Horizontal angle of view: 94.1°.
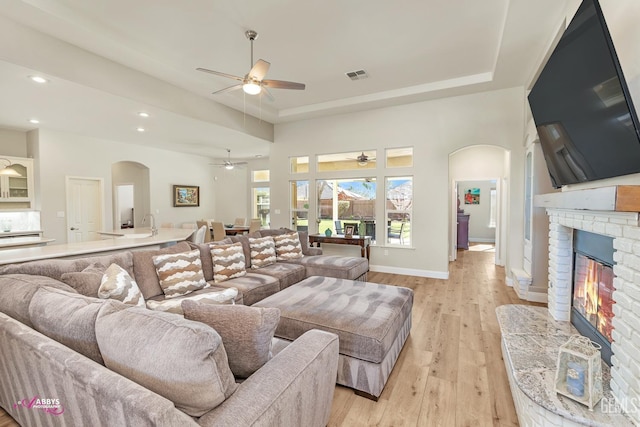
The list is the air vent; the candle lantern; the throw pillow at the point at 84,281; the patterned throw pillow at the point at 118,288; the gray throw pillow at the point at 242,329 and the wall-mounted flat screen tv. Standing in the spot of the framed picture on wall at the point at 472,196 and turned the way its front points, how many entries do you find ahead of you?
6

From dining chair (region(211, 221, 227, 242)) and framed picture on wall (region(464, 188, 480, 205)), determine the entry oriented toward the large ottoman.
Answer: the framed picture on wall

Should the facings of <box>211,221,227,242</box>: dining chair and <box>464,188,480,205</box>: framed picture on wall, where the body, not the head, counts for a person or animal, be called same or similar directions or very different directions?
very different directions

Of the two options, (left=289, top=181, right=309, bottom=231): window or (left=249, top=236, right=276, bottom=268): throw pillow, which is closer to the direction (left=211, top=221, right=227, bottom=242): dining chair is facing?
the window

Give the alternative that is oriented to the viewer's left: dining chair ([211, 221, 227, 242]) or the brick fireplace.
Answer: the brick fireplace

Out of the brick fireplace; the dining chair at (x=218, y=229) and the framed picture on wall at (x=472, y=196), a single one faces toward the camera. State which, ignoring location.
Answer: the framed picture on wall

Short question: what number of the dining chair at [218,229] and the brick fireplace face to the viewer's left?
1

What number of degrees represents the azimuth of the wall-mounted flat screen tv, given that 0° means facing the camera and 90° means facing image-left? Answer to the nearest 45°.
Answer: approximately 45°

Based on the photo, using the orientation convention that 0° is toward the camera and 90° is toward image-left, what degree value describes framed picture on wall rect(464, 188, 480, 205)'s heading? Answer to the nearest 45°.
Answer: approximately 0°

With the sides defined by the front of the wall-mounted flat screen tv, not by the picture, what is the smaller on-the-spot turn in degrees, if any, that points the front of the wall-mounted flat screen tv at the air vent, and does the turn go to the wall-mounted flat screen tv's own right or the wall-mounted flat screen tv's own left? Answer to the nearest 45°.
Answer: approximately 90° to the wall-mounted flat screen tv's own right

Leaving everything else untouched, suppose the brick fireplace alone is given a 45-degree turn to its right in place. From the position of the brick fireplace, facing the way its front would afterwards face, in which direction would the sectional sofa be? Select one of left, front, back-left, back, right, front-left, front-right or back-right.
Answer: left

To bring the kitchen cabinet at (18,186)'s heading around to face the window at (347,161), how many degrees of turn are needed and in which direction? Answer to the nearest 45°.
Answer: approximately 45° to its left

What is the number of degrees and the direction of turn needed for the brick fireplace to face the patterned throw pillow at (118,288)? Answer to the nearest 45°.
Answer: approximately 45° to its left

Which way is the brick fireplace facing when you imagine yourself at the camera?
facing to the left of the viewer

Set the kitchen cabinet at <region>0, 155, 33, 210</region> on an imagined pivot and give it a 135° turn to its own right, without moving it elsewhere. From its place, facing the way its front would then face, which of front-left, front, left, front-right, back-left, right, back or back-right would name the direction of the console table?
back
